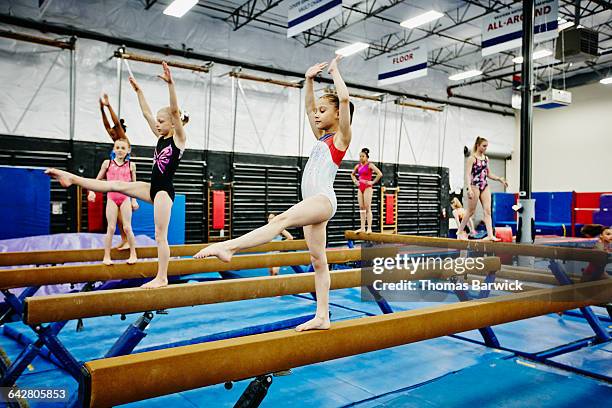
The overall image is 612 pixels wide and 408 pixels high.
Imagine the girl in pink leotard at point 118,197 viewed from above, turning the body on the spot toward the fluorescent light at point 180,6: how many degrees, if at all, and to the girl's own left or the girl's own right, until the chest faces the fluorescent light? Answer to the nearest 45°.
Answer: approximately 180°

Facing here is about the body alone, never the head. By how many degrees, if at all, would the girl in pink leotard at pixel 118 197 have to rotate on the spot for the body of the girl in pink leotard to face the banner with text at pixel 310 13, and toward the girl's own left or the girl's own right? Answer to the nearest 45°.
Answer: approximately 135° to the girl's own left

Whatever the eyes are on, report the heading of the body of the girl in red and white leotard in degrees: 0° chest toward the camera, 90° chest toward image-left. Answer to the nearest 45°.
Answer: approximately 45°

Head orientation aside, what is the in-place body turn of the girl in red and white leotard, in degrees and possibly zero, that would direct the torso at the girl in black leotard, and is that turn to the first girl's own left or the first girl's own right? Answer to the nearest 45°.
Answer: approximately 90° to the first girl's own right

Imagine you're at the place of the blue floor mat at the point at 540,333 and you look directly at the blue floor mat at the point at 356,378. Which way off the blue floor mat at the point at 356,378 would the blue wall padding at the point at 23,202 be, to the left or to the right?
right

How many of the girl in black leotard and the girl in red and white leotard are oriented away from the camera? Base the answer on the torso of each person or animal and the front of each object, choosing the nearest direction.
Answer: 0
